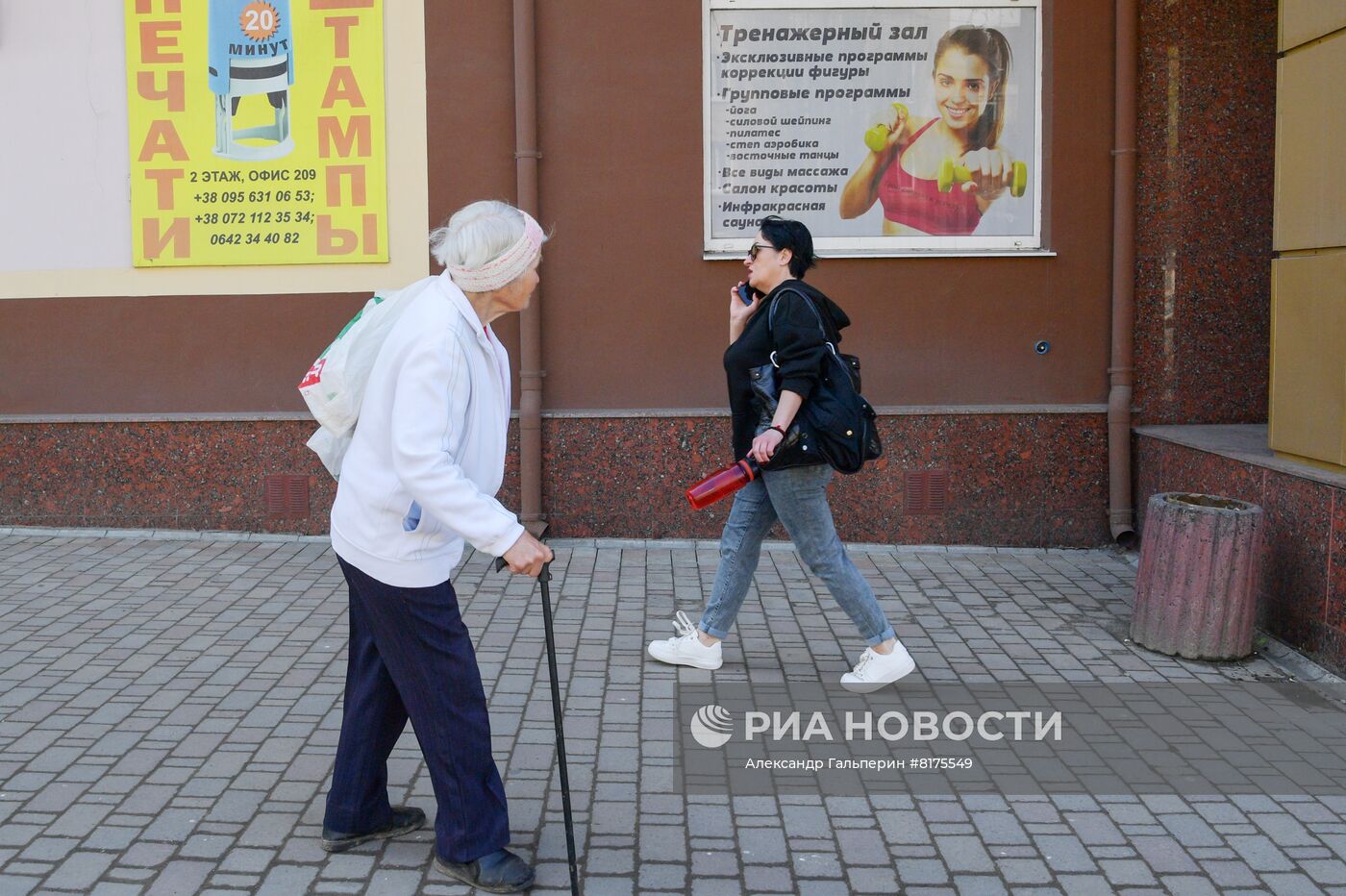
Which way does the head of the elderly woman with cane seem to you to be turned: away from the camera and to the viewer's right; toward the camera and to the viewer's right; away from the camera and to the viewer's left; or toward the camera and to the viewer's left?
away from the camera and to the viewer's right

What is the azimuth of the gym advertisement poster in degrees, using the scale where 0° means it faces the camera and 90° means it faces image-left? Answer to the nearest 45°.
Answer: approximately 0°

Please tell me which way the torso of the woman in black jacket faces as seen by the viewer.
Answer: to the viewer's left

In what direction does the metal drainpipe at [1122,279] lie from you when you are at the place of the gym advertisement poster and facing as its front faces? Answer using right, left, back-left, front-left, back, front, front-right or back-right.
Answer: left

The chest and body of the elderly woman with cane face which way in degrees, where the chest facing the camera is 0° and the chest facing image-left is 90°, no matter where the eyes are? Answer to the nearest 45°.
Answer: approximately 270°

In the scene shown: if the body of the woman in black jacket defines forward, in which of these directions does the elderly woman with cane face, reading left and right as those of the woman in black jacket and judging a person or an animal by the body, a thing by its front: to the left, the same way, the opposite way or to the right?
the opposite way

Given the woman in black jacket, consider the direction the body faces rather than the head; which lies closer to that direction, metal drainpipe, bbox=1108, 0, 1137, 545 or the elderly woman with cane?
the elderly woman with cane

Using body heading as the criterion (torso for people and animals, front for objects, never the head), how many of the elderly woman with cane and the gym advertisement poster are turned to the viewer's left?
0

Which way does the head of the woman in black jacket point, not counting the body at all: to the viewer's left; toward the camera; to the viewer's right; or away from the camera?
to the viewer's left

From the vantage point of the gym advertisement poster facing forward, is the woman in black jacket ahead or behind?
ahead

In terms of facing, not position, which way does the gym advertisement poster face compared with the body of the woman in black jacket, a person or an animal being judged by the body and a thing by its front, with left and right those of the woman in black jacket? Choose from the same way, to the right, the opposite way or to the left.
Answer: to the left

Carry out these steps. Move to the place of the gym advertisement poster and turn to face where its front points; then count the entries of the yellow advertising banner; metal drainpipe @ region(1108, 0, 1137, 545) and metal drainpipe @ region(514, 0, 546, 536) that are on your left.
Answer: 1

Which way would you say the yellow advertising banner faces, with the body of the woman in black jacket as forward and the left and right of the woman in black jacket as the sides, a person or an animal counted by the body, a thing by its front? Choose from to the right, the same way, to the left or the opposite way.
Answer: to the left
